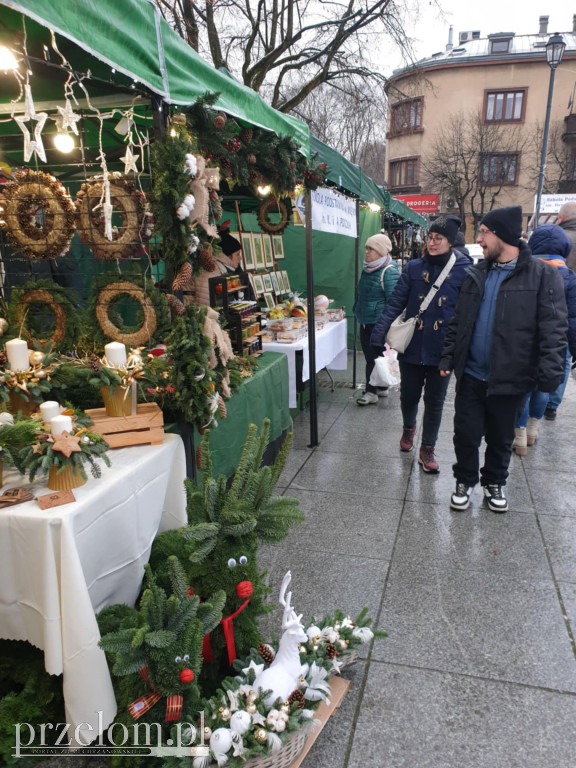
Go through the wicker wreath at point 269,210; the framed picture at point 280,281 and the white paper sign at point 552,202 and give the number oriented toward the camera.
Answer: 3

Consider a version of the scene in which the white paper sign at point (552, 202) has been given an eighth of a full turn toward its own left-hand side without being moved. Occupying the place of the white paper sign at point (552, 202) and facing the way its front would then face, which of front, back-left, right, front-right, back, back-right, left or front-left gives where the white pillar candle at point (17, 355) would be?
front-right

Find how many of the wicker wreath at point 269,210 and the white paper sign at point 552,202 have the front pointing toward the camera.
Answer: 2

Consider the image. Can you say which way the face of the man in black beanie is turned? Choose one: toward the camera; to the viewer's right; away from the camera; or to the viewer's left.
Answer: to the viewer's left

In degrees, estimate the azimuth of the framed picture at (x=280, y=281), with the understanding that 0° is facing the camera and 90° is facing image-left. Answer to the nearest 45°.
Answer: approximately 0°

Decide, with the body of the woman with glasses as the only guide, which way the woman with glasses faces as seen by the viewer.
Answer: toward the camera

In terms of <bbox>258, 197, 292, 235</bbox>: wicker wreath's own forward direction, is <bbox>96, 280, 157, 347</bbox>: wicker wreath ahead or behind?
ahead

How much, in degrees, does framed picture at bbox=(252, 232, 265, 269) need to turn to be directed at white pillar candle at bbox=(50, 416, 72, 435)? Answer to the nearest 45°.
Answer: approximately 45° to its right

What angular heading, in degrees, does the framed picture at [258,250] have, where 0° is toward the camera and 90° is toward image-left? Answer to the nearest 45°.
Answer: approximately 315°

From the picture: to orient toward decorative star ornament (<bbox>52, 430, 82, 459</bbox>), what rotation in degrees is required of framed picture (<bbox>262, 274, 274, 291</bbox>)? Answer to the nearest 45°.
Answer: approximately 45° to its right

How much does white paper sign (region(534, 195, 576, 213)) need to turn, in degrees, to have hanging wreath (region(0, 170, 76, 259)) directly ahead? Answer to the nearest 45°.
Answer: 0° — it already faces it

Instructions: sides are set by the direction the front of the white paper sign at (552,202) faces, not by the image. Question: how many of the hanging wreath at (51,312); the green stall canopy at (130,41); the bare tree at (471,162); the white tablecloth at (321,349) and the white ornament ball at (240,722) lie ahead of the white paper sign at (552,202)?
4

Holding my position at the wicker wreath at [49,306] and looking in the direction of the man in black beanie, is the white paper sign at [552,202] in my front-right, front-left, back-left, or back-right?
front-left

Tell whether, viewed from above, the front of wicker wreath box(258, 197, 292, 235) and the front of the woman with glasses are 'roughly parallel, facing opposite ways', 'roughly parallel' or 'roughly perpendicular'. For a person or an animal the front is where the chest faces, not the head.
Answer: roughly parallel

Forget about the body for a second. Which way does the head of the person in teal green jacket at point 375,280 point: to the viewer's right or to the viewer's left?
to the viewer's left

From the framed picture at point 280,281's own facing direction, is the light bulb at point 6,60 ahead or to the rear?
ahead
